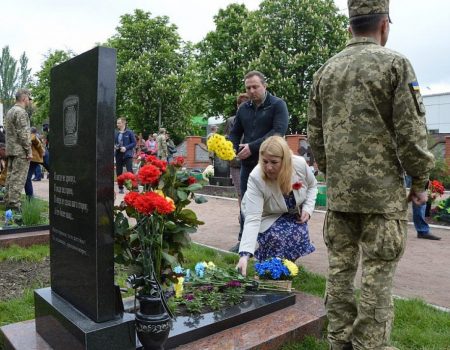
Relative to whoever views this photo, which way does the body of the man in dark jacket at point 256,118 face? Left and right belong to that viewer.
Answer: facing the viewer and to the left of the viewer

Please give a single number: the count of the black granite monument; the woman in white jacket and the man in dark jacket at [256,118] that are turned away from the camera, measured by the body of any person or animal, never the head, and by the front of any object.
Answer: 0

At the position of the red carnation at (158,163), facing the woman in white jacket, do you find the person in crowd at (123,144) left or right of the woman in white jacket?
left

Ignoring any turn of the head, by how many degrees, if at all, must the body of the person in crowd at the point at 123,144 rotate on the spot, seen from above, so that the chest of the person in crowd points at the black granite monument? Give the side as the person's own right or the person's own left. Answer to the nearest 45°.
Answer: approximately 45° to the person's own left

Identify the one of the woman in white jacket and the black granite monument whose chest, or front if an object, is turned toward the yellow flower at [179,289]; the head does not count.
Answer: the woman in white jacket

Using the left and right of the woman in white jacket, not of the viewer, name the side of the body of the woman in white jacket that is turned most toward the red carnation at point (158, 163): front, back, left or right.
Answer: front

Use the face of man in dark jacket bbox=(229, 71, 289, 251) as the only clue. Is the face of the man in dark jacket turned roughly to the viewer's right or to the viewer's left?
to the viewer's left

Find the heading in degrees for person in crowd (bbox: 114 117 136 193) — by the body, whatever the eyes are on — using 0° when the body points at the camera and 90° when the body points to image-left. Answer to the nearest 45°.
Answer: approximately 45°

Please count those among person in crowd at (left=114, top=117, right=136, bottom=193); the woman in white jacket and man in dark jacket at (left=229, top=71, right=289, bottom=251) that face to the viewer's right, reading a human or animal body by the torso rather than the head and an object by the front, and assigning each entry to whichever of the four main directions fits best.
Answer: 0

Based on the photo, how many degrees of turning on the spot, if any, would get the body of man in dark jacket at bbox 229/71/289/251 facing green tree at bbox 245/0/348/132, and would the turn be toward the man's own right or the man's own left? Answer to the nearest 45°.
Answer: approximately 135° to the man's own right

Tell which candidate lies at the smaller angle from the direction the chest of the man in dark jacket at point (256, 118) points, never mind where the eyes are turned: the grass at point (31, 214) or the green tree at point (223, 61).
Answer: the grass

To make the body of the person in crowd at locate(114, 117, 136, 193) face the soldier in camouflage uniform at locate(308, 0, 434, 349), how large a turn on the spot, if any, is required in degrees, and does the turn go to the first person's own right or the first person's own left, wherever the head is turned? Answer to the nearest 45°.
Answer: approximately 45° to the first person's own left
